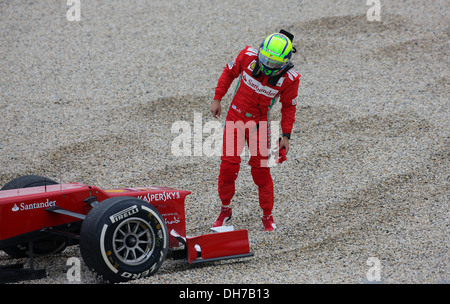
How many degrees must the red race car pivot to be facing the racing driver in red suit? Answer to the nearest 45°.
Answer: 0° — it already faces them

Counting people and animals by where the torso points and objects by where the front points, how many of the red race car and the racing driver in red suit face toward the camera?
1

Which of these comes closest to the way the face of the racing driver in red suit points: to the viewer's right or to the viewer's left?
to the viewer's left

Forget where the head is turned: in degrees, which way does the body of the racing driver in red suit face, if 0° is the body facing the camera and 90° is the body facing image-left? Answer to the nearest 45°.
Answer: approximately 0°

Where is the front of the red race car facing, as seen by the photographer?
facing away from the viewer and to the right of the viewer
